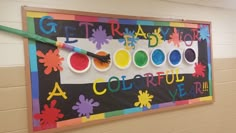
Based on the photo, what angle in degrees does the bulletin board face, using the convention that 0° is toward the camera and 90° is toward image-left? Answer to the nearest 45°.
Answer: approximately 315°
